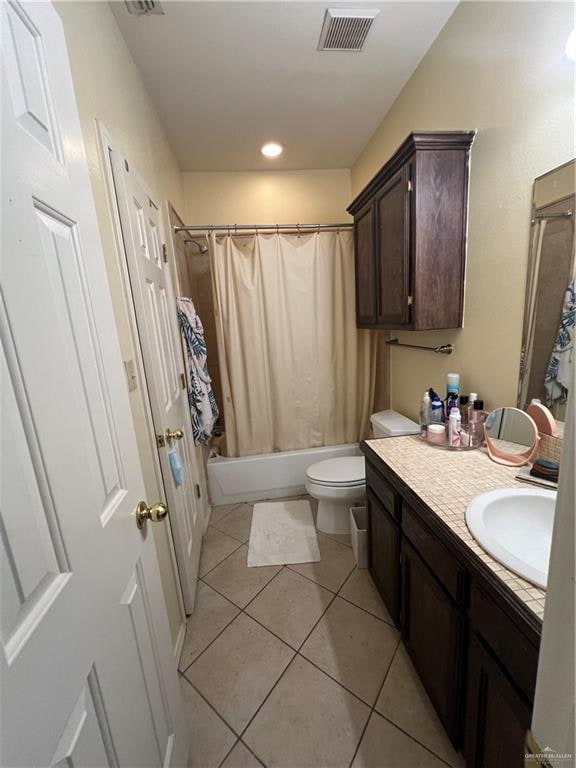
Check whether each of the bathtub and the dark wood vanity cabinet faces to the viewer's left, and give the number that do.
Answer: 1

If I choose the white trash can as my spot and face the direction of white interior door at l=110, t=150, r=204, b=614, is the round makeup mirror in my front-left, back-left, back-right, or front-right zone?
back-left

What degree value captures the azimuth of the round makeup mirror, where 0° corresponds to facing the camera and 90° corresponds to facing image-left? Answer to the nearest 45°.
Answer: approximately 45°

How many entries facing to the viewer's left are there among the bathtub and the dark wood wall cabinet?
1

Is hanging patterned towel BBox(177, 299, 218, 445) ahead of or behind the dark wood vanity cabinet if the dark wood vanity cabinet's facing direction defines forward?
ahead

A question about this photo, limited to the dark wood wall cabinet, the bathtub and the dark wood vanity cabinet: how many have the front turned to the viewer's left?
2

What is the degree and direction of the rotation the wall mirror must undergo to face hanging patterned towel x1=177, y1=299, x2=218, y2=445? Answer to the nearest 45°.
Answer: approximately 45° to its right

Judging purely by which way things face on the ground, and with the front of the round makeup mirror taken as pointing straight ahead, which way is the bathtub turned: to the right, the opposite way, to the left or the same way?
to the left

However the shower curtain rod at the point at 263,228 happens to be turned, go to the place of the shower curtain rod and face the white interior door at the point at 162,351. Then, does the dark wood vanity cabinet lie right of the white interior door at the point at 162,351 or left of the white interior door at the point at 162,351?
left

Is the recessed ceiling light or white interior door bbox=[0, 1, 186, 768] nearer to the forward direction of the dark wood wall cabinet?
the recessed ceiling light

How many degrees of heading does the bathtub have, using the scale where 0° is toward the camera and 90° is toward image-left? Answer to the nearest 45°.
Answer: approximately 0°

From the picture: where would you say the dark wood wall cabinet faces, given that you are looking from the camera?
facing to the left of the viewer

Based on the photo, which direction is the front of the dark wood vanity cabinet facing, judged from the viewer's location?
facing to the left of the viewer
